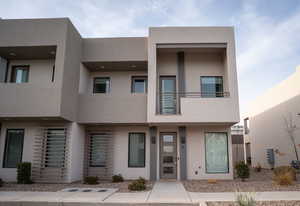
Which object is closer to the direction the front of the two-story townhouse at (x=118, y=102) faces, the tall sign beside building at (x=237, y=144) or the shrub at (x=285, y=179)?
the shrub

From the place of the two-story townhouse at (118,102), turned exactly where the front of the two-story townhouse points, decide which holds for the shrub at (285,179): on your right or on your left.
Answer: on your left

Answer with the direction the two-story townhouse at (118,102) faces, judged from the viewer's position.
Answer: facing the viewer

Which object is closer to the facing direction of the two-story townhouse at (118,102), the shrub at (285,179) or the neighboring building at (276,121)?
the shrub
